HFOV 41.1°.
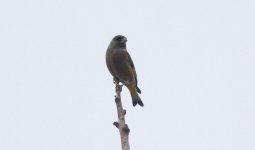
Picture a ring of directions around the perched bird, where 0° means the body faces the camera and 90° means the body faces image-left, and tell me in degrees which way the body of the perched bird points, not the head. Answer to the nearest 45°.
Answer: approximately 45°
